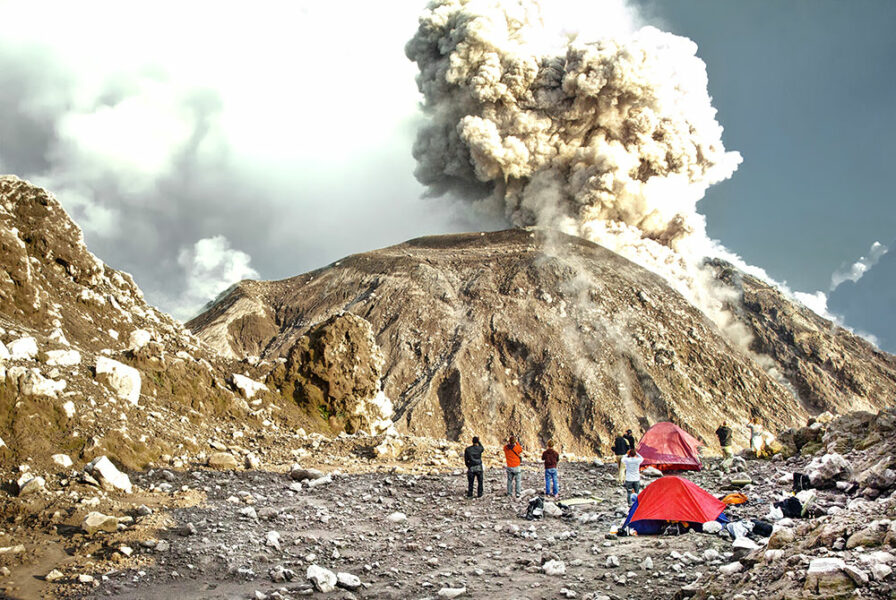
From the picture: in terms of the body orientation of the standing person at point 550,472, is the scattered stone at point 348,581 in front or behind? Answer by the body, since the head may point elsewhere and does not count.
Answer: behind

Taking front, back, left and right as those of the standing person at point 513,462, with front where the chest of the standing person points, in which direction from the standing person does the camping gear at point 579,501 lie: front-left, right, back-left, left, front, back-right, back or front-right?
right

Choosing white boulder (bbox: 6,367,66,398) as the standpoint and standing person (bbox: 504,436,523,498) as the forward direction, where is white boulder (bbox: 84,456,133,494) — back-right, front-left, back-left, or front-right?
front-right

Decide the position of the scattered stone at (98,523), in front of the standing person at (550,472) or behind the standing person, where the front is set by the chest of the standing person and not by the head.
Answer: behind

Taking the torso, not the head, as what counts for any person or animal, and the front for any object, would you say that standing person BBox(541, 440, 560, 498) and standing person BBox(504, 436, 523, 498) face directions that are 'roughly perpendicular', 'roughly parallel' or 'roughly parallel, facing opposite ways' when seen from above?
roughly parallel

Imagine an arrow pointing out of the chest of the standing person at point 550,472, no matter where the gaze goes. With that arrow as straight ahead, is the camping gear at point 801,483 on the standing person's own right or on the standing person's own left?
on the standing person's own right

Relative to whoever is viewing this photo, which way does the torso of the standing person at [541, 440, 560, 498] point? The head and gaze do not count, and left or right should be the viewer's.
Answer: facing away from the viewer

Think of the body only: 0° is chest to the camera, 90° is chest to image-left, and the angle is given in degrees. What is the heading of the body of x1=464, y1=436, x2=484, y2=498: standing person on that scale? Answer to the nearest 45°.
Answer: approximately 180°

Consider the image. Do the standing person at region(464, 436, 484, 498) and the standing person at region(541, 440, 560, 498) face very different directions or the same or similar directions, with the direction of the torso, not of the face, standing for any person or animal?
same or similar directions

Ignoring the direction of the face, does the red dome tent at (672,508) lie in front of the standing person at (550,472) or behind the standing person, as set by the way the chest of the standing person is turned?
behind

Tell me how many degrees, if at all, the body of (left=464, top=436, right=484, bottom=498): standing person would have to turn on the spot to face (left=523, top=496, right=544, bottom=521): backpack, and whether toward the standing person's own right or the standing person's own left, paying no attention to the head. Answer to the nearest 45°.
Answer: approximately 135° to the standing person's own right

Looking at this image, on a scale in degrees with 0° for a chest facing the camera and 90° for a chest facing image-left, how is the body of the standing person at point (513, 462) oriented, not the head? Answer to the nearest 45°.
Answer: approximately 180°

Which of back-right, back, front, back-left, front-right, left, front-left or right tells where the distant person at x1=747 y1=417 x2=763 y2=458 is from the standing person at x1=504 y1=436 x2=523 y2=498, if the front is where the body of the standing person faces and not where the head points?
front-right
